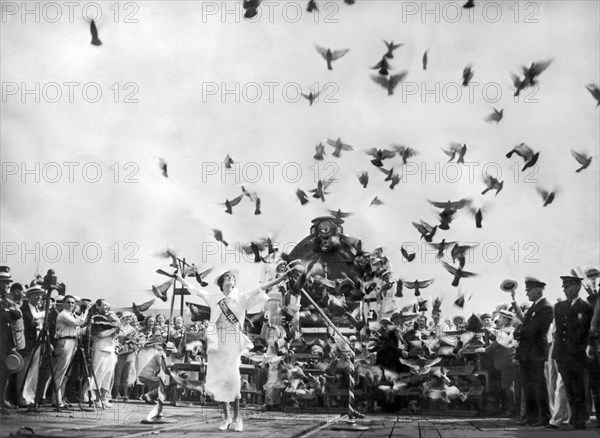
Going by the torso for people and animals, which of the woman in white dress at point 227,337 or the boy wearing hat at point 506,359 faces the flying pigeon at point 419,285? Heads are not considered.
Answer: the boy wearing hat

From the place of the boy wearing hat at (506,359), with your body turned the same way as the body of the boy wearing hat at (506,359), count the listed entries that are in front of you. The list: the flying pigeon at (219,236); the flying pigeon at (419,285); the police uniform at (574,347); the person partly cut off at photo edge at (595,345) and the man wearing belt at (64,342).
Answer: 3

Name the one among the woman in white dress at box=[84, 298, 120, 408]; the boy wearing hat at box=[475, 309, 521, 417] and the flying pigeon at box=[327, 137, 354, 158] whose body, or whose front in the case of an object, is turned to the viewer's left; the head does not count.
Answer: the boy wearing hat

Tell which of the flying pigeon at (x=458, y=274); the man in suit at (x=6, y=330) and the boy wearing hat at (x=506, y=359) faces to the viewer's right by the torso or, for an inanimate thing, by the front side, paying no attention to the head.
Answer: the man in suit

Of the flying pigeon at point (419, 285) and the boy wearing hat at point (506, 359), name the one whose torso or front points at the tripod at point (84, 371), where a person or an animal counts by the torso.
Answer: the boy wearing hat

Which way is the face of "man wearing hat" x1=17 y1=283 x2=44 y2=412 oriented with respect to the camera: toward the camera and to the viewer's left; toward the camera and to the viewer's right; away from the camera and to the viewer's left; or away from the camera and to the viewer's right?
toward the camera and to the viewer's right

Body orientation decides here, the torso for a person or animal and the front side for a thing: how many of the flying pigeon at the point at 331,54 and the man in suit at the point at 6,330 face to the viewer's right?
1

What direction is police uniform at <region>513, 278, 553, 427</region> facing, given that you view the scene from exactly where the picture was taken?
facing to the left of the viewer
